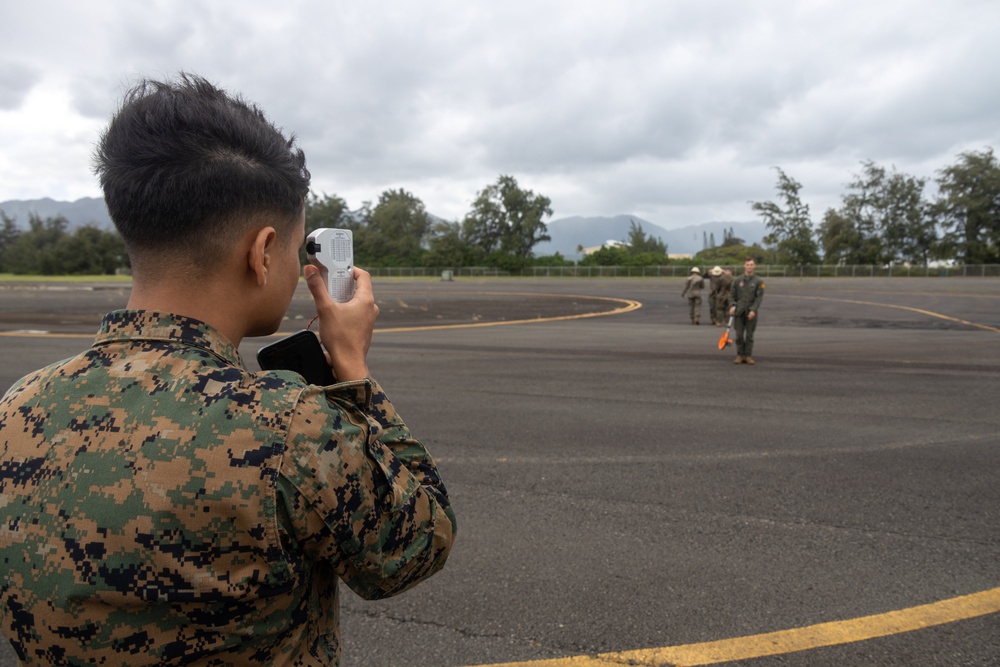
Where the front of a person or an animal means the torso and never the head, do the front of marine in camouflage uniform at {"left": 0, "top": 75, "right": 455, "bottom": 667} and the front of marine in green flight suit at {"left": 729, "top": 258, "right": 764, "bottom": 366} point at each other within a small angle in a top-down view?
yes

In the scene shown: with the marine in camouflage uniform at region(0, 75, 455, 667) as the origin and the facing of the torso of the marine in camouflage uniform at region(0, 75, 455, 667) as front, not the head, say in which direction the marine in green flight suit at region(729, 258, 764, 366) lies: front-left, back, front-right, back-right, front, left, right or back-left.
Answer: front

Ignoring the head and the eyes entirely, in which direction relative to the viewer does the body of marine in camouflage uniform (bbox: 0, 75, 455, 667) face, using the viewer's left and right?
facing away from the viewer and to the right of the viewer

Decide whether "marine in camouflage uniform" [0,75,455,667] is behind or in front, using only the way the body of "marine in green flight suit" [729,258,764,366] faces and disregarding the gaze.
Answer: in front

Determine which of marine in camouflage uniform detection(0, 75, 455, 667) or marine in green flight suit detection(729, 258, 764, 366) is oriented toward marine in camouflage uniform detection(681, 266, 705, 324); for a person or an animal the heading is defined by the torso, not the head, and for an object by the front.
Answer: marine in camouflage uniform detection(0, 75, 455, 667)

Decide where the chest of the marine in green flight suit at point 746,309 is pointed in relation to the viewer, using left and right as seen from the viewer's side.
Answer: facing the viewer

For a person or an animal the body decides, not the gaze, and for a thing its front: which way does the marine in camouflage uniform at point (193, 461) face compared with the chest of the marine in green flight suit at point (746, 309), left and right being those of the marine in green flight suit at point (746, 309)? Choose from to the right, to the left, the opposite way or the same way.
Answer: the opposite way

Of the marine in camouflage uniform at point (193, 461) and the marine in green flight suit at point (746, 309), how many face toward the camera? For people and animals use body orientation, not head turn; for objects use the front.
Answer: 1

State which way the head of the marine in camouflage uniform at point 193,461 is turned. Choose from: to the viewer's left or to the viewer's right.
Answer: to the viewer's right

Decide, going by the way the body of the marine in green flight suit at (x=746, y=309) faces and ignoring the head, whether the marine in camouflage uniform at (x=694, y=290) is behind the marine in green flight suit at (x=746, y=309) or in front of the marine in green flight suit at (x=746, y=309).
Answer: behind

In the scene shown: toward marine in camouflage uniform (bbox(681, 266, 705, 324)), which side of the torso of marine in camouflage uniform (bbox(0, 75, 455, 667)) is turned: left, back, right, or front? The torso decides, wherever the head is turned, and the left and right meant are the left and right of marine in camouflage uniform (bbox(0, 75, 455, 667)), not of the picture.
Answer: front
